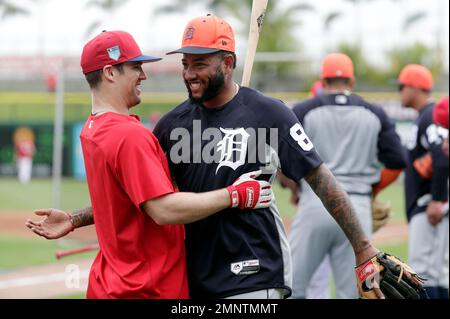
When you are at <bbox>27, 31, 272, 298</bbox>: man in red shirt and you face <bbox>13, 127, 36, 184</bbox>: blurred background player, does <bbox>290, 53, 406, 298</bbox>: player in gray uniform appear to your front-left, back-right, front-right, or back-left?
front-right

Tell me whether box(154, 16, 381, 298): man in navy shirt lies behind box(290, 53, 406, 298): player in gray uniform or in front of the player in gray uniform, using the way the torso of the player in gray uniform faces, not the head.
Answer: behind

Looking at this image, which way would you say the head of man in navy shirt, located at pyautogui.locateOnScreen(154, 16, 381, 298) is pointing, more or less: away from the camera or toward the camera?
toward the camera

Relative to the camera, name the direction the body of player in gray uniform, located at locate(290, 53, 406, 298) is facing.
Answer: away from the camera

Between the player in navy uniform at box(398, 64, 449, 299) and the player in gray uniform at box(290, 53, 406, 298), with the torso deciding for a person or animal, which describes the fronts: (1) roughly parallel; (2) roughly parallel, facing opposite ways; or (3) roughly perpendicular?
roughly perpendicular

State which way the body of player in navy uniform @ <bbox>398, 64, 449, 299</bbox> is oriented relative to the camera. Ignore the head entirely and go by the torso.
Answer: to the viewer's left

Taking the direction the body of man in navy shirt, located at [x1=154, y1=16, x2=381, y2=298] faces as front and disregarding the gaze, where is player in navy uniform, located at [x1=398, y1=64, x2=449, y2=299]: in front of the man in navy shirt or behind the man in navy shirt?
behind

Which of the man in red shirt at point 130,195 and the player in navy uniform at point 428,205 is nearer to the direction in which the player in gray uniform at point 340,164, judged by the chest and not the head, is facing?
the player in navy uniform

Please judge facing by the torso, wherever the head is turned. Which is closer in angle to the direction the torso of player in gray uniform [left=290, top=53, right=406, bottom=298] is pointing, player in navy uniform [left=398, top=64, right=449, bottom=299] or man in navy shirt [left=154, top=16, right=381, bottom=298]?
the player in navy uniform

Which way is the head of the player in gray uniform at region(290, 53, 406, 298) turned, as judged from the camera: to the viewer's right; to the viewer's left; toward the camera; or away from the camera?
away from the camera

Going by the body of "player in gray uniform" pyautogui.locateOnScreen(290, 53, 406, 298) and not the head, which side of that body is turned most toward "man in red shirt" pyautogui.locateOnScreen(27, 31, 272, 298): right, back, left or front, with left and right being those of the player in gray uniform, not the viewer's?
back

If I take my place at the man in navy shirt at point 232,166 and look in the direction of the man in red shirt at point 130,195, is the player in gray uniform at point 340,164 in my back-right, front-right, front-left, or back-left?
back-right

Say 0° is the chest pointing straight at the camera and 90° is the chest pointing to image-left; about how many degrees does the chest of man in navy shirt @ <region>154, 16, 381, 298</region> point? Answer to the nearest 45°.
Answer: approximately 45°

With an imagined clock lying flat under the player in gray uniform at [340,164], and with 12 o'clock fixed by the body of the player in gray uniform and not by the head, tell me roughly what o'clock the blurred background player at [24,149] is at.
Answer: The blurred background player is roughly at 11 o'clock from the player in gray uniform.
